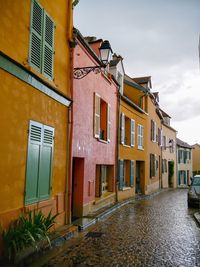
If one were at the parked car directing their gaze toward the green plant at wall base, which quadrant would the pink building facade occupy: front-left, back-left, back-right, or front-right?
front-right

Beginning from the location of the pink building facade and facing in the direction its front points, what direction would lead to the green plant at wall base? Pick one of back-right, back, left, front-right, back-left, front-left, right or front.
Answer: front-right

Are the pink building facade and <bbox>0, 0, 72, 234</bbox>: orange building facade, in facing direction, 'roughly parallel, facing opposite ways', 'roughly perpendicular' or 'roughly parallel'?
roughly parallel

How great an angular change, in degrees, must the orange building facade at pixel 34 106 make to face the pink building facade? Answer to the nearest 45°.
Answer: approximately 90° to its left

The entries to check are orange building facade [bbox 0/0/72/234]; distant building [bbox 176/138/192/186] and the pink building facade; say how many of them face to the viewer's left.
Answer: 0

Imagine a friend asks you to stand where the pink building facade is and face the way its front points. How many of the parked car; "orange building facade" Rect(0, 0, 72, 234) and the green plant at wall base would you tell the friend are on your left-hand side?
1

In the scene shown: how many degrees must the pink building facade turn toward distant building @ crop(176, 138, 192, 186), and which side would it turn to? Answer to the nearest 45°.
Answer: approximately 90° to its left

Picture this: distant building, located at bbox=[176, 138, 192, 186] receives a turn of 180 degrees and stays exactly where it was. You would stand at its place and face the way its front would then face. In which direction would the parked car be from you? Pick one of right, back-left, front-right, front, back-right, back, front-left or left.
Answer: back-left

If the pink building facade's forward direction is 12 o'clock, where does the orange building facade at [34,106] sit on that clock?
The orange building facade is roughly at 2 o'clock from the pink building facade.

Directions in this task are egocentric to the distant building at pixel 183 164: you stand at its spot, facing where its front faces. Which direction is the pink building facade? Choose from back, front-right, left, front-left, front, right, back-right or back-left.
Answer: front-right

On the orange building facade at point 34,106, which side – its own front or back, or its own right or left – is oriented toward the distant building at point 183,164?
left

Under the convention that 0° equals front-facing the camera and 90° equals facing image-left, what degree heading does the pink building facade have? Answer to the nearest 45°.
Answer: approximately 315°

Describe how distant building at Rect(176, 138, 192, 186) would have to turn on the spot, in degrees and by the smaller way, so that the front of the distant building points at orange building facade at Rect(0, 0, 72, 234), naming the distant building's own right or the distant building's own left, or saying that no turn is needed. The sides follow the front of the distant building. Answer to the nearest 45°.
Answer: approximately 45° to the distant building's own right
